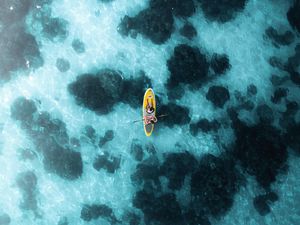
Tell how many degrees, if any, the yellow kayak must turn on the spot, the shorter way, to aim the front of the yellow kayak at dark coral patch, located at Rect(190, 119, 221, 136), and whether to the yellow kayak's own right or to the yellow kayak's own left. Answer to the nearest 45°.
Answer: approximately 90° to the yellow kayak's own right

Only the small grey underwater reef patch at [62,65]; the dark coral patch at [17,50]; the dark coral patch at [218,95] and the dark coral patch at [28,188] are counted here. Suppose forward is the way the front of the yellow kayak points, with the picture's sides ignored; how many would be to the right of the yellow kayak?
1

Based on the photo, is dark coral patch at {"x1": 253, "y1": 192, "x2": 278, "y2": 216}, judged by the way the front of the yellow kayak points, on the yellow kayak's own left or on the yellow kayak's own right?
on the yellow kayak's own right

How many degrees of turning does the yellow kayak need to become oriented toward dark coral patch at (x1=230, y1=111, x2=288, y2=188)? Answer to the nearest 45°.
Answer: approximately 90° to its right

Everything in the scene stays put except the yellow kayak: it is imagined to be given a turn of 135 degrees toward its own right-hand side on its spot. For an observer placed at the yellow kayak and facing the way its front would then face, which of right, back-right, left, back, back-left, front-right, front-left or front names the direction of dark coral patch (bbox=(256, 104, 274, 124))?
front-left

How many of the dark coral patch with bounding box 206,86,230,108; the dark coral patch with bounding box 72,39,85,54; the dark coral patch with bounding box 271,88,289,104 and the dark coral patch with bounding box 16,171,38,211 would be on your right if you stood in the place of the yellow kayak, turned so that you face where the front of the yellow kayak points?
2

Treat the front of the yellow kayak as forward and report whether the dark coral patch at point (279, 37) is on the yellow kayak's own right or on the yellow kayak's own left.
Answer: on the yellow kayak's own right

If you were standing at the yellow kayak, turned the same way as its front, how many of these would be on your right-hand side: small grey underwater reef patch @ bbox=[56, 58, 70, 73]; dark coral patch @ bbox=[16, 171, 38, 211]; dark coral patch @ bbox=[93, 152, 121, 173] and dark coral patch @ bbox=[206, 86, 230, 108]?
1

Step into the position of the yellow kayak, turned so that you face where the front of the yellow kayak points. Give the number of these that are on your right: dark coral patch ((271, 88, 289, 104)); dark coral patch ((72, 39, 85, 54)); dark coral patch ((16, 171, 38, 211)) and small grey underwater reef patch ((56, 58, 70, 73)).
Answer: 1

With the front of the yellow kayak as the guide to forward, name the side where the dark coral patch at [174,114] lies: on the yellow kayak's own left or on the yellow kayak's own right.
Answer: on the yellow kayak's own right

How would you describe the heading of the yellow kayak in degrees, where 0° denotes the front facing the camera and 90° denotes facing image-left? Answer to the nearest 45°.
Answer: approximately 180°

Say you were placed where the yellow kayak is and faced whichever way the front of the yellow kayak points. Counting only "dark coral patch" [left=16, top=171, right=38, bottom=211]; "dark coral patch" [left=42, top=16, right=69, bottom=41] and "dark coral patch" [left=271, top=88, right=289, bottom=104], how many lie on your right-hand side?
1
